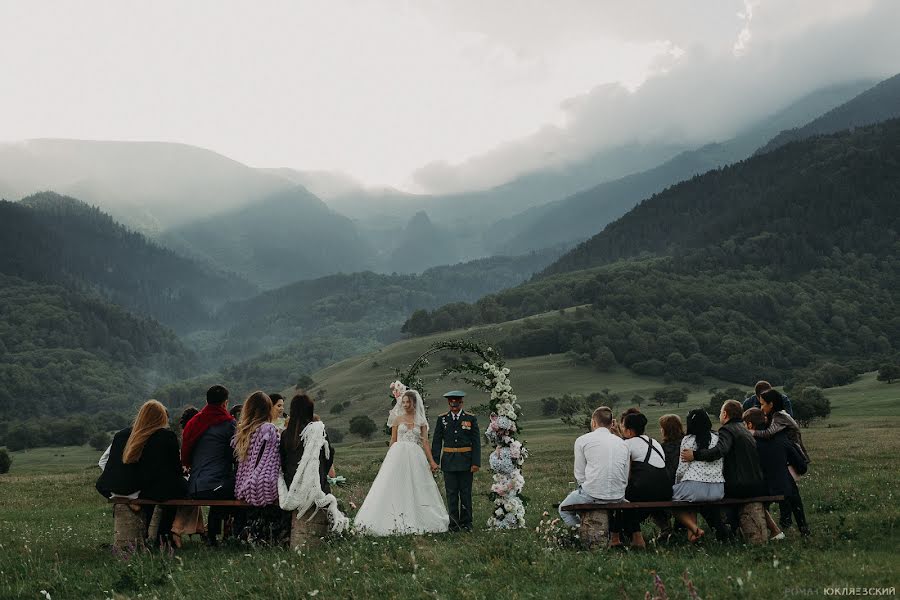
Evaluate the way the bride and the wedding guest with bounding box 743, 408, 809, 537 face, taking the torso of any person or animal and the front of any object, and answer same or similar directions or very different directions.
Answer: very different directions

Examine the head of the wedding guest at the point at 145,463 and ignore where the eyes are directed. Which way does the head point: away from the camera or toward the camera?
away from the camera

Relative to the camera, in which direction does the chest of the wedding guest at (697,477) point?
away from the camera

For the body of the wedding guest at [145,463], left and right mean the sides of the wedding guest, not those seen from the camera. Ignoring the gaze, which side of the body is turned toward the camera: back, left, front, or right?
back

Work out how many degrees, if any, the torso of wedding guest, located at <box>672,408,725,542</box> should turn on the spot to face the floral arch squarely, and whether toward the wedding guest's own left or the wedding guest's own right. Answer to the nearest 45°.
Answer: approximately 45° to the wedding guest's own left

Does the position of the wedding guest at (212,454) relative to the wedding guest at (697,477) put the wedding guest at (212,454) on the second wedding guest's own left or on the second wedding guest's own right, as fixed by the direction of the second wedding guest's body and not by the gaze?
on the second wedding guest's own left

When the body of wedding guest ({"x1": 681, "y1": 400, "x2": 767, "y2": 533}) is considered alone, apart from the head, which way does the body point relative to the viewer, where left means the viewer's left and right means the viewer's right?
facing away from the viewer and to the left of the viewer

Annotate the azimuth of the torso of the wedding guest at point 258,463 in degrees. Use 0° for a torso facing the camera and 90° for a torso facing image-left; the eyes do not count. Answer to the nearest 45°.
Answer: approximately 225°

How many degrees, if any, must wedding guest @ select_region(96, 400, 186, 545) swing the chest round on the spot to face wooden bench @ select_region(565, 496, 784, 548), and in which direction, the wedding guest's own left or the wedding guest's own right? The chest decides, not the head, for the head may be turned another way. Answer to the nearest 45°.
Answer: approximately 135° to the wedding guest's own right
